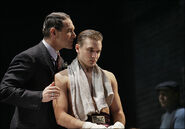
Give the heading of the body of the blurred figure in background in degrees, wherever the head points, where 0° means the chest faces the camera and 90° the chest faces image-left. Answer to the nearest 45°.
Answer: approximately 45°
